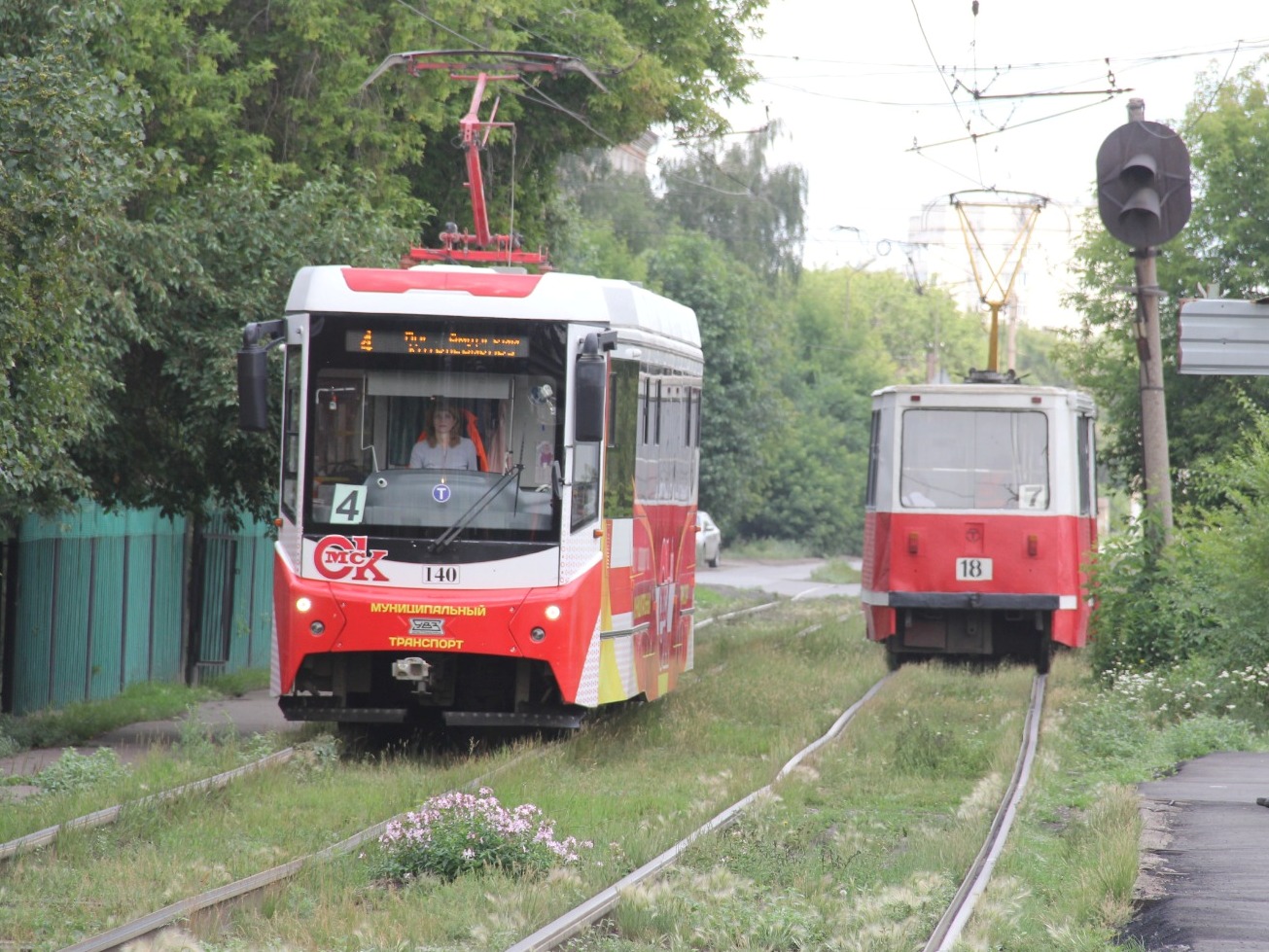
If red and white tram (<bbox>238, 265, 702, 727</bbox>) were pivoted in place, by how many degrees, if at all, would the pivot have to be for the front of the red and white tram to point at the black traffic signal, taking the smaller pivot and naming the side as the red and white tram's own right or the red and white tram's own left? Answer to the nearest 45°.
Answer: approximately 135° to the red and white tram's own left

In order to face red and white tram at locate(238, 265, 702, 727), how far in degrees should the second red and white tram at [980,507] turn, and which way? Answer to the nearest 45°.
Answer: approximately 135° to its left

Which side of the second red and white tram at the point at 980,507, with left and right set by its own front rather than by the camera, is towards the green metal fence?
left

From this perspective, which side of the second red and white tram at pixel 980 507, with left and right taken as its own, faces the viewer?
back

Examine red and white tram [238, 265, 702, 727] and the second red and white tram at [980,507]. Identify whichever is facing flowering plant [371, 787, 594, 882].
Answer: the red and white tram

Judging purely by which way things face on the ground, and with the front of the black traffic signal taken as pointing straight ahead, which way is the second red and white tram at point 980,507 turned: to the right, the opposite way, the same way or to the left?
the opposite way

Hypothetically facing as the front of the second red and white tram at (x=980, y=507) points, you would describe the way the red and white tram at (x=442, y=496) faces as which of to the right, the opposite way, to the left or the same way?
the opposite way

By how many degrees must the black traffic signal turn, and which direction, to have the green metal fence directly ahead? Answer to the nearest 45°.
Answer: approximately 90° to its right
